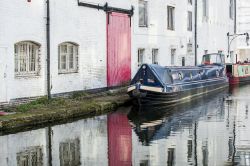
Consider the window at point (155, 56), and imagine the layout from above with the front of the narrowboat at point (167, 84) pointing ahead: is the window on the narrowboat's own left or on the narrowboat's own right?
on the narrowboat's own right

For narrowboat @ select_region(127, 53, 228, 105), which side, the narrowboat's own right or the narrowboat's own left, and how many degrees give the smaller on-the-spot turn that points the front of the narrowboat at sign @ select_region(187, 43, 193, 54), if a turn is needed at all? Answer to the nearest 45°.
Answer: approximately 135° to the narrowboat's own right

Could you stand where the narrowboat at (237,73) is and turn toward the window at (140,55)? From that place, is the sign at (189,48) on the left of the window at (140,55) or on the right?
right

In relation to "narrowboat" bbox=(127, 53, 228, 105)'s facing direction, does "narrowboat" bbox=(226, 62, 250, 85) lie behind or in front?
behind

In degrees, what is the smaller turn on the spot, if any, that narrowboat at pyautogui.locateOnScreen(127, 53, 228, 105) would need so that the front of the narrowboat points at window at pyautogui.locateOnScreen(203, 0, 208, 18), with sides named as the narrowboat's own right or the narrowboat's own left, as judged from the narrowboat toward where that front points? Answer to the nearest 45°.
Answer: approximately 135° to the narrowboat's own right

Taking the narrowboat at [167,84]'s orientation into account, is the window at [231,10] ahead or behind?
behind

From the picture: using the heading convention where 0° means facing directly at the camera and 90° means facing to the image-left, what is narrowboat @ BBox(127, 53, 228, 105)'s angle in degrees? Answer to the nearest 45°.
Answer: approximately 45°
